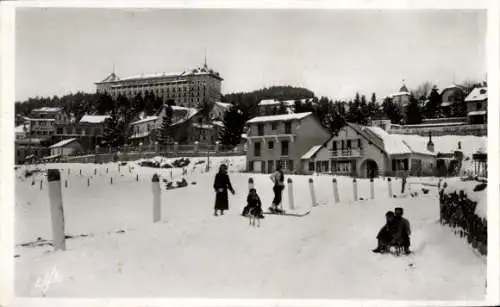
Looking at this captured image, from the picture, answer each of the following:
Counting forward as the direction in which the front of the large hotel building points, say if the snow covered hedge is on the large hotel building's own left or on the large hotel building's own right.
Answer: on the large hotel building's own left

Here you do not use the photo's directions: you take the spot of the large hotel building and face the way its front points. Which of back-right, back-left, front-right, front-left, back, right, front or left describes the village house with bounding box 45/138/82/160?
front-right

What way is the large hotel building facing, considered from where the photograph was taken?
facing the viewer and to the left of the viewer

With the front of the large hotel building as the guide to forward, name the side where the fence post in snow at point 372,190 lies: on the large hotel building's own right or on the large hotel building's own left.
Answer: on the large hotel building's own left

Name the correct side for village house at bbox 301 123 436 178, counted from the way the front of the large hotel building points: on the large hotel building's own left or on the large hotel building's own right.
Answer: on the large hotel building's own left
